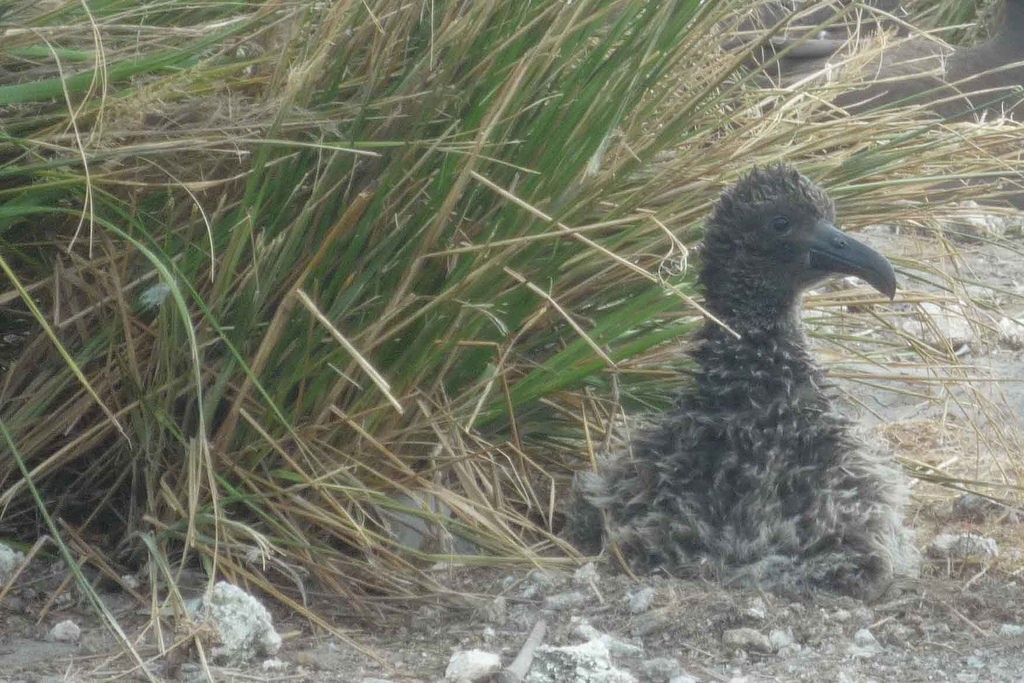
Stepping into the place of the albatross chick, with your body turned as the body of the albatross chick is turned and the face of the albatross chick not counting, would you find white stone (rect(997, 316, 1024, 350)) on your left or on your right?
on your left

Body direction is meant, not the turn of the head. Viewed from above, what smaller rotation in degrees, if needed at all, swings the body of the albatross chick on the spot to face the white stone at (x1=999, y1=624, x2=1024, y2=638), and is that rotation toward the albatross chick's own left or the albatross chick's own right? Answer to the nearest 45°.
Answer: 0° — it already faces it

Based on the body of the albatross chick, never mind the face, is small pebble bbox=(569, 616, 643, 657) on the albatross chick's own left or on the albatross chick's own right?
on the albatross chick's own right

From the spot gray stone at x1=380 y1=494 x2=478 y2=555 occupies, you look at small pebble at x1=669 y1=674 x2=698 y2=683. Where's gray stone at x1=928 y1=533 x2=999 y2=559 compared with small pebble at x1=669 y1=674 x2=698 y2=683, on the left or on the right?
left

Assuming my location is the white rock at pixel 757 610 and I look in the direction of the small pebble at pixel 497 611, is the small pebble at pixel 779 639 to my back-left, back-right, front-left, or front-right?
back-left

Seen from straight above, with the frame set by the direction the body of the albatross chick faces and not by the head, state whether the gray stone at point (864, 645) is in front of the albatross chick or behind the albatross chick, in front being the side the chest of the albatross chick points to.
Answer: in front

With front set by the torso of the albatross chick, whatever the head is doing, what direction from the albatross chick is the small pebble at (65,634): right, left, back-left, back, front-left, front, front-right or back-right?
right

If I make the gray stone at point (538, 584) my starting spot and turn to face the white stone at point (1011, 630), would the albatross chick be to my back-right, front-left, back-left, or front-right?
front-left

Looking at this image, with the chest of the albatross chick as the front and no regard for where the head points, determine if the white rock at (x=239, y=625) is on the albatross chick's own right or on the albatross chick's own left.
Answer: on the albatross chick's own right

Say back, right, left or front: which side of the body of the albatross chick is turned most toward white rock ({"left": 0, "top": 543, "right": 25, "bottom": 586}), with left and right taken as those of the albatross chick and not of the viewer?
back

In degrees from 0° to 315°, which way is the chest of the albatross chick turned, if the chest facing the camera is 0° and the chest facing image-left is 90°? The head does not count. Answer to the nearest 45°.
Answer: approximately 315°
